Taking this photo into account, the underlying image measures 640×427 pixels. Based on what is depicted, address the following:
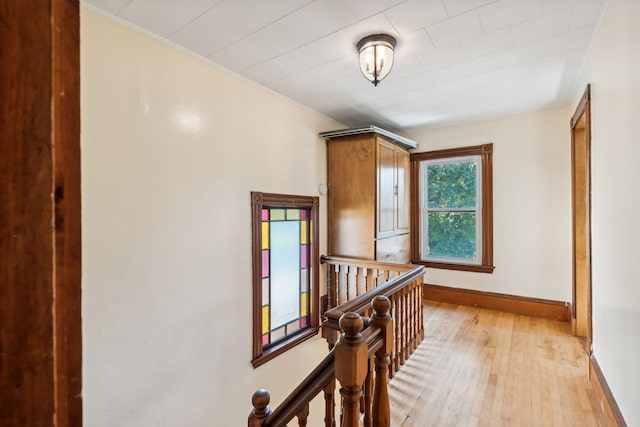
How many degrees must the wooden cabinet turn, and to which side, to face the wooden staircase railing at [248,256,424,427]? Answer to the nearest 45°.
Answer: approximately 45° to its right

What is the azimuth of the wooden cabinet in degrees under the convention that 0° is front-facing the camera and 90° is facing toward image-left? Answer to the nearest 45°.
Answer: approximately 315°

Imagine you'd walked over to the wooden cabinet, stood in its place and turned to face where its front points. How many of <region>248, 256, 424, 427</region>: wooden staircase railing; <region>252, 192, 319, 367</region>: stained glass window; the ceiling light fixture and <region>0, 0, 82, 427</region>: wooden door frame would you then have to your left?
0

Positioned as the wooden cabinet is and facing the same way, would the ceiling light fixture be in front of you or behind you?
in front

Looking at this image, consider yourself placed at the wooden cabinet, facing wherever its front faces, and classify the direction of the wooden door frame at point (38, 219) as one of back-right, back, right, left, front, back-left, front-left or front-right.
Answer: front-right

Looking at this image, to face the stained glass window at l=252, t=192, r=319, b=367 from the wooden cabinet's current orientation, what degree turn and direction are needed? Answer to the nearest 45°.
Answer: approximately 90° to its right

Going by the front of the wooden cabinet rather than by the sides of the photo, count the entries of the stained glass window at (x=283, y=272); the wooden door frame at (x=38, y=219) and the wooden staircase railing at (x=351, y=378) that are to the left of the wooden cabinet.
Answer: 0
